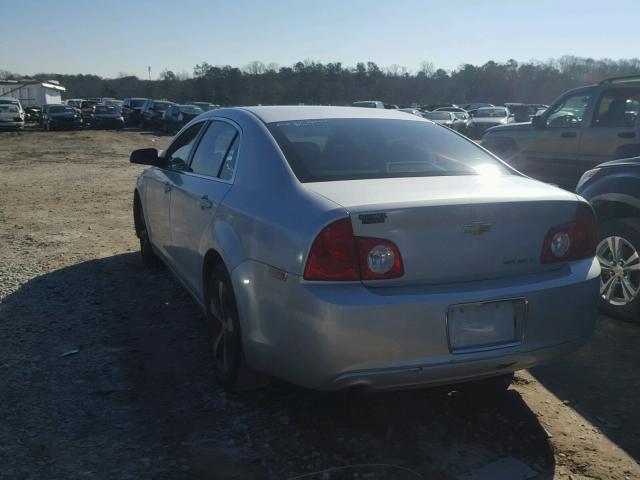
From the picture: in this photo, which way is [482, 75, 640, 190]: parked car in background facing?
to the viewer's left

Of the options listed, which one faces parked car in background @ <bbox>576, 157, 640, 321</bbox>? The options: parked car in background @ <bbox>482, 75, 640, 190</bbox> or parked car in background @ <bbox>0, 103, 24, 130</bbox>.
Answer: parked car in background @ <bbox>0, 103, 24, 130</bbox>

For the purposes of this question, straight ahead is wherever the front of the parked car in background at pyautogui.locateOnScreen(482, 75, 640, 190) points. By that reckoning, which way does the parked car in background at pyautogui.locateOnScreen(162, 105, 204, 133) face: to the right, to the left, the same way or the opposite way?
to the left

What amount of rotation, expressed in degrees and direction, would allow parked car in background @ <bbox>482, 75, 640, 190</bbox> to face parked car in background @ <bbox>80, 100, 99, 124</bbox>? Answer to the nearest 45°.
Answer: approximately 45° to its right

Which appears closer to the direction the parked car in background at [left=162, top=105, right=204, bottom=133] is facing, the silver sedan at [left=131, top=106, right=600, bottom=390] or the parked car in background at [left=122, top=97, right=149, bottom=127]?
the silver sedan

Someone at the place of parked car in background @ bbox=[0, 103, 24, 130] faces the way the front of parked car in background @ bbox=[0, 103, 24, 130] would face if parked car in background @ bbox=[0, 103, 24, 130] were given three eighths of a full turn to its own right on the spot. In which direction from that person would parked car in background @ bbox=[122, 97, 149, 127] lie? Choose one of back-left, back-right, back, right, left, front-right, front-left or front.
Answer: right

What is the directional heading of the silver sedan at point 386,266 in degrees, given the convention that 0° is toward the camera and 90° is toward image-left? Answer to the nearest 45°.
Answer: approximately 135°

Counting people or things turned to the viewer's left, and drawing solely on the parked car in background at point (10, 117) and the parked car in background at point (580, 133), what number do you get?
1
